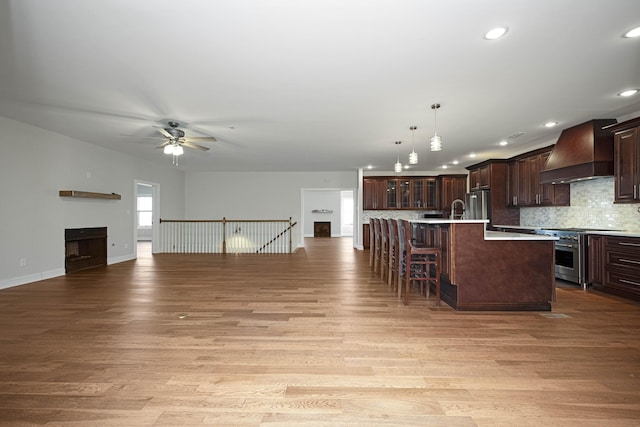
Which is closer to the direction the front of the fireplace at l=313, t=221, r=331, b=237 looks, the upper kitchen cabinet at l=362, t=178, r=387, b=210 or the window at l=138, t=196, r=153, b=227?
the upper kitchen cabinet

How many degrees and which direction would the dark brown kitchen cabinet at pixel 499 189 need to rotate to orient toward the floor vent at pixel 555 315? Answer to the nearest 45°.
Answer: approximately 45° to its left

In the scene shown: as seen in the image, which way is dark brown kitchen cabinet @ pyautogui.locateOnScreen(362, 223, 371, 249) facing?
toward the camera

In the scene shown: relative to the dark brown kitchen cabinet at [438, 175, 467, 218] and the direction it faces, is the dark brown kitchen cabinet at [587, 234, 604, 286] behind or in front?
in front

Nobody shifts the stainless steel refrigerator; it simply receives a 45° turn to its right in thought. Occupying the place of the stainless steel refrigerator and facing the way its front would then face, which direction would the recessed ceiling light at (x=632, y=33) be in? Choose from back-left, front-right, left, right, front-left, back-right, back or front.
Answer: left

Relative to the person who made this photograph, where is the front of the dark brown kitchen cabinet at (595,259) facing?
facing the viewer and to the left of the viewer

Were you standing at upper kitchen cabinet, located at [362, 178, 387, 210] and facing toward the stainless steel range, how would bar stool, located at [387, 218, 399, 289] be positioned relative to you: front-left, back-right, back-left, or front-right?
front-right

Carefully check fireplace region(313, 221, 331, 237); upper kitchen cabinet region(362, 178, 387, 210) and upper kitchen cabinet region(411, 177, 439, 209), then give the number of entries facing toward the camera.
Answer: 3

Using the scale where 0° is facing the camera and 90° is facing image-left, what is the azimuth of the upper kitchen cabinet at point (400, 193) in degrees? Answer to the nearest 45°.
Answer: approximately 0°

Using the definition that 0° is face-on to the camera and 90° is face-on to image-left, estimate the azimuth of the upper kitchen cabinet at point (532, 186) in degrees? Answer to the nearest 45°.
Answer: approximately 45°

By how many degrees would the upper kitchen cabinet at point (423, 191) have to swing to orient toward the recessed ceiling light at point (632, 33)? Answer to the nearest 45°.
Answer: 0° — it already faces it

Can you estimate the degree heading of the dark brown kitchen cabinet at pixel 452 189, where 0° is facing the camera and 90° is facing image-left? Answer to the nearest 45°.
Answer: approximately 0°

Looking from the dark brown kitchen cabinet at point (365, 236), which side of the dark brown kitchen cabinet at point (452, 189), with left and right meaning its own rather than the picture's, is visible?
right

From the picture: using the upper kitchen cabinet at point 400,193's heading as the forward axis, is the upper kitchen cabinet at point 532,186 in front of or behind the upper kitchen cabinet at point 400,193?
in front

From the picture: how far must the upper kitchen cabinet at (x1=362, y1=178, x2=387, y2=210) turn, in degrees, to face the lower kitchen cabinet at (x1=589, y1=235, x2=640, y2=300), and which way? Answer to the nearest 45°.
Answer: approximately 45° to its left
